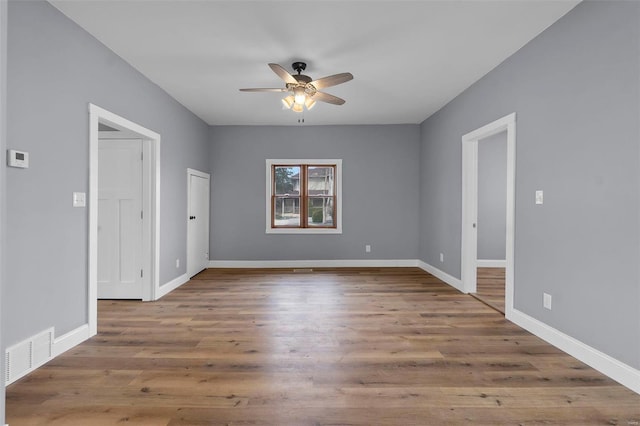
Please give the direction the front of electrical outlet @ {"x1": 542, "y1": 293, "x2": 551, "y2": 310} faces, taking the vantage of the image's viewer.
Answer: facing the viewer and to the left of the viewer

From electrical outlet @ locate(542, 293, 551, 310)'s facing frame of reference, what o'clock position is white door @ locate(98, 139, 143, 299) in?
The white door is roughly at 1 o'clock from the electrical outlet.

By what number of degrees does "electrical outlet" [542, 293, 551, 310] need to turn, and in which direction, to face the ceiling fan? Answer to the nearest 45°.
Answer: approximately 45° to its right

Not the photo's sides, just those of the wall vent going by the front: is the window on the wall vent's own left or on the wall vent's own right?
on the wall vent's own left

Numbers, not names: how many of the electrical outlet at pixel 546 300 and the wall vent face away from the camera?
0

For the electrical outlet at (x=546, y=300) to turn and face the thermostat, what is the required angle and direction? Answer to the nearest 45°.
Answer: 0° — it already faces it

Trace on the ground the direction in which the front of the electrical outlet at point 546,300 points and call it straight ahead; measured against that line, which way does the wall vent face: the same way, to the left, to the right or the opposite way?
the opposite way

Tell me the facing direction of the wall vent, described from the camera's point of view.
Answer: facing the viewer and to the right of the viewer

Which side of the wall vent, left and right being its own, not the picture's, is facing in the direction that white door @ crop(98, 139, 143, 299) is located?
left
